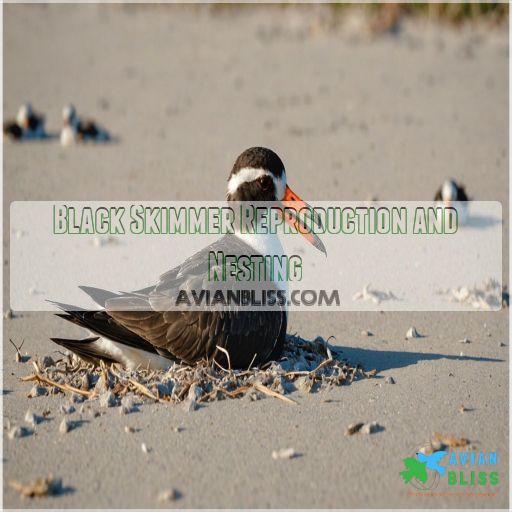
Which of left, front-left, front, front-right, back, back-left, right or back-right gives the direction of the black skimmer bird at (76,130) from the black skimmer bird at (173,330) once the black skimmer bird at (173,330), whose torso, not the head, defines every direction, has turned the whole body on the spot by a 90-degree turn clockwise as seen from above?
back

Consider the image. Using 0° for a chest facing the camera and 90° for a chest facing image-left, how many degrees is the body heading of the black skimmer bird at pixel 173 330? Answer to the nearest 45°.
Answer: approximately 270°

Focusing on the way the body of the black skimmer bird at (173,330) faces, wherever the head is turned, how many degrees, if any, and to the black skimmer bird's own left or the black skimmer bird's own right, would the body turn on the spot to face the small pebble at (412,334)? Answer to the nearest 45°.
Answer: approximately 45° to the black skimmer bird's own left

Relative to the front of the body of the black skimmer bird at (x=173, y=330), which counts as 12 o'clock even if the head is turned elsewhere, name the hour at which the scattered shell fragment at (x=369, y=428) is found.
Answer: The scattered shell fragment is roughly at 1 o'clock from the black skimmer bird.

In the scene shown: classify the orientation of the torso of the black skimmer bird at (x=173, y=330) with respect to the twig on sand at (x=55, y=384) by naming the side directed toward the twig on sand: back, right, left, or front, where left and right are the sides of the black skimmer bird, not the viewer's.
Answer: back

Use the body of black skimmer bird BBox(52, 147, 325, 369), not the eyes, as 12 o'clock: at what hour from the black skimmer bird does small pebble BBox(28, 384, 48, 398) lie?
The small pebble is roughly at 6 o'clock from the black skimmer bird.

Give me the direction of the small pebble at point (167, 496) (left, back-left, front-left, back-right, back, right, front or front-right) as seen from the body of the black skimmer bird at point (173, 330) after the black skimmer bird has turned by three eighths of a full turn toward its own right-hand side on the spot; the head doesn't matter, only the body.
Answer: front-left

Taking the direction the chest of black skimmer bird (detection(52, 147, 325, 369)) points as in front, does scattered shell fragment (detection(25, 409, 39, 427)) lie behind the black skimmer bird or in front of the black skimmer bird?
behind

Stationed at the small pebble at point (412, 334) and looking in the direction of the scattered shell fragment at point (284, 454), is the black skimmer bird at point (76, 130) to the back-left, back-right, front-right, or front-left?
back-right

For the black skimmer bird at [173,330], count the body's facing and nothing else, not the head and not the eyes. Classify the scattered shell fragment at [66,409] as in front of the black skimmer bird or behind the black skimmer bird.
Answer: behind

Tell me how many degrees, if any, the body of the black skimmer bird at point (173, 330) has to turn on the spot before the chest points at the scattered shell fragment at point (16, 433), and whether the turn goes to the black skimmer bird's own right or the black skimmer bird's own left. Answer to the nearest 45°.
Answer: approximately 135° to the black skimmer bird's own right
